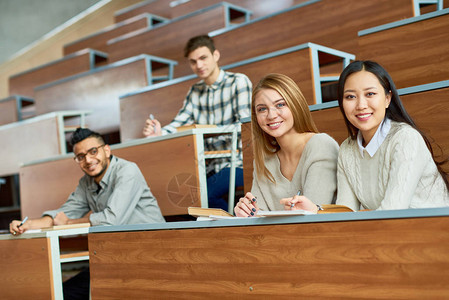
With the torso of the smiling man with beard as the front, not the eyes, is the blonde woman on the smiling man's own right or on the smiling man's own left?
on the smiling man's own left

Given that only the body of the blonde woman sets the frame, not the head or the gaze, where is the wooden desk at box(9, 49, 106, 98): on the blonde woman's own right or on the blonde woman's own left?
on the blonde woman's own right

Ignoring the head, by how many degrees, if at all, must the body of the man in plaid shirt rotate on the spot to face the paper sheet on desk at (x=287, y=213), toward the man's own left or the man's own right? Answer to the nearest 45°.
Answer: approximately 45° to the man's own left

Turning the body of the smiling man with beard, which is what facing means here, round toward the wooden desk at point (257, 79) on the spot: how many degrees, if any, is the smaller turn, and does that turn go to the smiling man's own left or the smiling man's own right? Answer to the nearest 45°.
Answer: approximately 135° to the smiling man's own left

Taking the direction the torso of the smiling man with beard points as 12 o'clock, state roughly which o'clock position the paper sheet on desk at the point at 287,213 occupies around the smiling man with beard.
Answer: The paper sheet on desk is roughly at 10 o'clock from the smiling man with beard.

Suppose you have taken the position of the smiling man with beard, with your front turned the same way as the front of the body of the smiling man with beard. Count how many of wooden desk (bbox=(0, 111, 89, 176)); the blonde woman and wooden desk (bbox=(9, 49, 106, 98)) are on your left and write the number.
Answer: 1

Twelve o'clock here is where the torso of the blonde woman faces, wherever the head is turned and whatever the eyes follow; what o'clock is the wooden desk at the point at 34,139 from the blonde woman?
The wooden desk is roughly at 3 o'clock from the blonde woman.

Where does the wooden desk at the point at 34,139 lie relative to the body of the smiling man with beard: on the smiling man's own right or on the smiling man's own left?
on the smiling man's own right

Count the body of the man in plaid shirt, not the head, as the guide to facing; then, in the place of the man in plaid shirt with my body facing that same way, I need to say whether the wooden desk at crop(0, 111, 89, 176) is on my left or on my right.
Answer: on my right

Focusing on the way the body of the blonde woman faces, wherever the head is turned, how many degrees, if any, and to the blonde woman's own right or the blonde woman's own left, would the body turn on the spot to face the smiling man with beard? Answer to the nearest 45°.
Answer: approximately 90° to the blonde woman's own right

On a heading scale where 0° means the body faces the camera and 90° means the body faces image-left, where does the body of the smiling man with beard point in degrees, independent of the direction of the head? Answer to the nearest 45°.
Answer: approximately 45°
